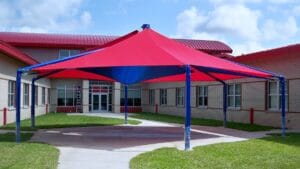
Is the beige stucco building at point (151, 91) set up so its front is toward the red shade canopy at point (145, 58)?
yes

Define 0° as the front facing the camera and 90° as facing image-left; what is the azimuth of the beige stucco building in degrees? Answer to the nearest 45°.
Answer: approximately 0°
